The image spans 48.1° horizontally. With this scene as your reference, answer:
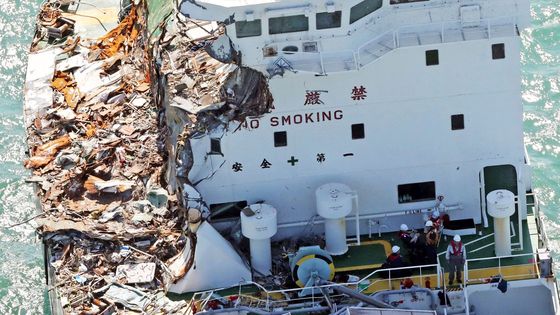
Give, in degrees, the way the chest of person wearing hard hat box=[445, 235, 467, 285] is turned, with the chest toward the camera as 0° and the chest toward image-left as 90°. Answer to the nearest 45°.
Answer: approximately 0°

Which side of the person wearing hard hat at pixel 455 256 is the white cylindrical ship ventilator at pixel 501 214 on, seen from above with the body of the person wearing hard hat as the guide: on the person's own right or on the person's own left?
on the person's own left

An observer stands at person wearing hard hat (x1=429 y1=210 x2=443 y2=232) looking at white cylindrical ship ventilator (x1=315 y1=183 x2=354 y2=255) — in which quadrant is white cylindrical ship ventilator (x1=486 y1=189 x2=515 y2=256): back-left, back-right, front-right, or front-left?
back-left

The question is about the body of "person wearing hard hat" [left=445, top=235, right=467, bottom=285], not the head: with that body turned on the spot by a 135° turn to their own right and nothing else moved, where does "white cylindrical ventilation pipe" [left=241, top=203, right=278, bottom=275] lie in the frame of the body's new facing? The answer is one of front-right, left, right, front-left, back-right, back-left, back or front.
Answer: front-left

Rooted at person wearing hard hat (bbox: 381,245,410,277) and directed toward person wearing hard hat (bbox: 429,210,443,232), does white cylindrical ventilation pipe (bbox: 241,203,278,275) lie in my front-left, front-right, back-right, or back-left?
back-left

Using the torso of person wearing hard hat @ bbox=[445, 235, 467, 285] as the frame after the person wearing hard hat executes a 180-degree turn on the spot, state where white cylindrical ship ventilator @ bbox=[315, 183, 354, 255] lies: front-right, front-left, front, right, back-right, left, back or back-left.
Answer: left
